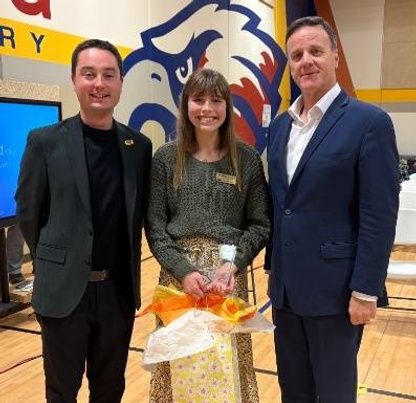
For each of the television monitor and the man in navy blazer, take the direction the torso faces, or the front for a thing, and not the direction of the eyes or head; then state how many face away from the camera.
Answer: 0

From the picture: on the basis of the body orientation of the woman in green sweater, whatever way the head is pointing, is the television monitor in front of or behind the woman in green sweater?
behind

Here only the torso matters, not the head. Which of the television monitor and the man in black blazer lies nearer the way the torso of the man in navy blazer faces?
the man in black blazer

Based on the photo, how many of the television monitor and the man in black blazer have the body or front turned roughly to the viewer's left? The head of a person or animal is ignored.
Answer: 0

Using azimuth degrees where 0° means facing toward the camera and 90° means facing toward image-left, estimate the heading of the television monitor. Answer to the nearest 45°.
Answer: approximately 315°

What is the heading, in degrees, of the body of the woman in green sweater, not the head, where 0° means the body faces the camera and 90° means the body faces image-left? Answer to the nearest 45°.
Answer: approximately 0°

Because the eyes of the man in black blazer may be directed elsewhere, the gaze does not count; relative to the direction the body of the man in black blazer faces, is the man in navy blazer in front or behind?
in front

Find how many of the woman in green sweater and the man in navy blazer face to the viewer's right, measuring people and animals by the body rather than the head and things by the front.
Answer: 0

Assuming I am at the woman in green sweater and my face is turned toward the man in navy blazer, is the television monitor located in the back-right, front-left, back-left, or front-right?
back-left

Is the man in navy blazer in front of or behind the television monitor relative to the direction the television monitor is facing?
in front
